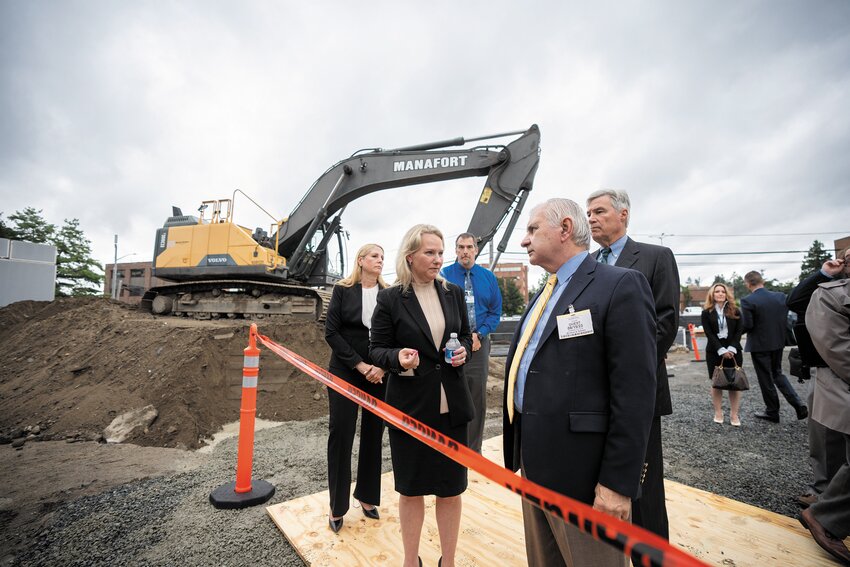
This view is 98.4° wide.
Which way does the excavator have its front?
to the viewer's right

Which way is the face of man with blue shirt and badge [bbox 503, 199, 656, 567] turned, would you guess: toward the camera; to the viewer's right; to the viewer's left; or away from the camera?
to the viewer's left

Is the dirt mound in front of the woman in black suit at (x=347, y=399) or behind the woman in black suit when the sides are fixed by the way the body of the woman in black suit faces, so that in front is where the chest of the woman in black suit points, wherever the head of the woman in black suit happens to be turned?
behind

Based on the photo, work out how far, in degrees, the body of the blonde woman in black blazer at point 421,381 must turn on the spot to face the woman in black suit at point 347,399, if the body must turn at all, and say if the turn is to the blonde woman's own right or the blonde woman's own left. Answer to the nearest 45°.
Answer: approximately 180°

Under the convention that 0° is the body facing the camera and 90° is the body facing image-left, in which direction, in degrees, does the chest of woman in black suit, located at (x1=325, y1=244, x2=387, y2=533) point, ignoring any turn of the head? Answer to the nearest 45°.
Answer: approximately 315°

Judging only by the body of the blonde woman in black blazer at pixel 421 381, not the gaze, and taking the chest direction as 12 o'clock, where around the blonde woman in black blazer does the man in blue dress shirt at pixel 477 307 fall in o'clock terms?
The man in blue dress shirt is roughly at 8 o'clock from the blonde woman in black blazer.

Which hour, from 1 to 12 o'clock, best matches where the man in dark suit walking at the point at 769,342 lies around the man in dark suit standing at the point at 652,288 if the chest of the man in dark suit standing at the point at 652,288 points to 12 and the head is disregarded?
the man in dark suit walking at the point at 769,342 is roughly at 5 o'clock from the man in dark suit standing at the point at 652,288.

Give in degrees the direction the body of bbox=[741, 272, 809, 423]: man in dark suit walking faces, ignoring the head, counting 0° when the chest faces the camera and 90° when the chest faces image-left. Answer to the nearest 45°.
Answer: approximately 135°

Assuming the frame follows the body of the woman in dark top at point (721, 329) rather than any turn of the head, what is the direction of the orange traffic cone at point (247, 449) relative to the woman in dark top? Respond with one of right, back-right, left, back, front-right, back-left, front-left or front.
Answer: front-right

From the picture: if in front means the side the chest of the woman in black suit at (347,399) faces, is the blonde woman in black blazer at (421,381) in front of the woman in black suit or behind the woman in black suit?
in front
